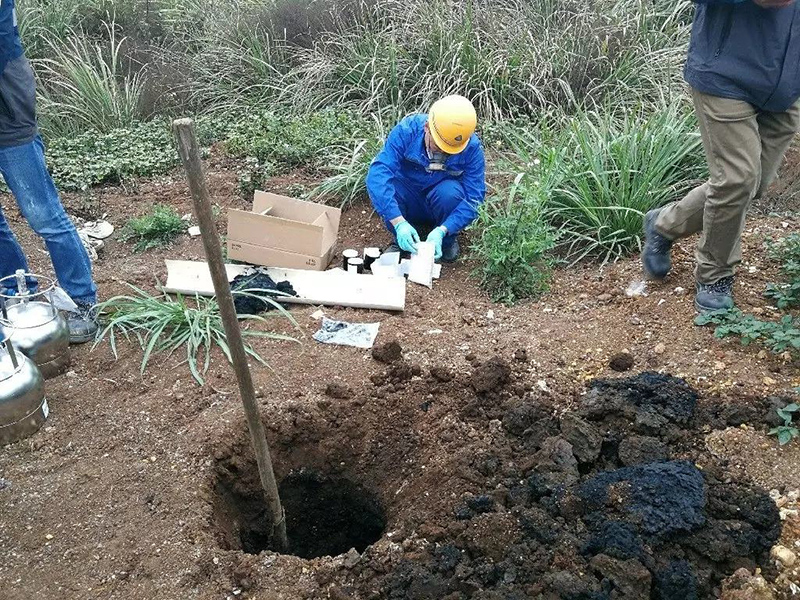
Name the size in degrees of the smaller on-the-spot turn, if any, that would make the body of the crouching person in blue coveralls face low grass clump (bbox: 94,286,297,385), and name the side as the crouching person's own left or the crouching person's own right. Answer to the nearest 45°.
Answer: approximately 45° to the crouching person's own right

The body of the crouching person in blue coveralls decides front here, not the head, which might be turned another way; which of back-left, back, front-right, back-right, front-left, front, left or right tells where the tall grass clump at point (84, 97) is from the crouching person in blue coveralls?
back-right

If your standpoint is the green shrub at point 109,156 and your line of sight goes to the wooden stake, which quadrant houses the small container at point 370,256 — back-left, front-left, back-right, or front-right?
front-left

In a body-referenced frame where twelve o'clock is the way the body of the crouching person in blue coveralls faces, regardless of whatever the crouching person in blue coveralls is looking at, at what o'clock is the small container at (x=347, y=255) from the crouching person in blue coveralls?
The small container is roughly at 2 o'clock from the crouching person in blue coveralls.

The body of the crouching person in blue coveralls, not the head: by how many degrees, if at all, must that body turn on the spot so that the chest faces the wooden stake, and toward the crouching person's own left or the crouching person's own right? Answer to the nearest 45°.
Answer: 0° — they already face it

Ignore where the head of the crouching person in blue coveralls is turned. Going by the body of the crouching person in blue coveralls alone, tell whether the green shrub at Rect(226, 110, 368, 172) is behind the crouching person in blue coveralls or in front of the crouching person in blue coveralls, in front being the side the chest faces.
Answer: behind

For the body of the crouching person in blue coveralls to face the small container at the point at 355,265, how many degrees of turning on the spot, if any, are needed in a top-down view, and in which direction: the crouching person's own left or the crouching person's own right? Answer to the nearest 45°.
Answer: approximately 45° to the crouching person's own right

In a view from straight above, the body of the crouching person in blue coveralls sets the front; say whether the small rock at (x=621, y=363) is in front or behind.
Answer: in front

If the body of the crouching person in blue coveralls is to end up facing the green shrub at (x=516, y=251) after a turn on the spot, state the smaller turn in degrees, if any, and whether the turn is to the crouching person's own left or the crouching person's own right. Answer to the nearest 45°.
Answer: approximately 45° to the crouching person's own left

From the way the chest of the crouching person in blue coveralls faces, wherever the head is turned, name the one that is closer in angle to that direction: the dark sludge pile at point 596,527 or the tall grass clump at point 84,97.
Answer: the dark sludge pile

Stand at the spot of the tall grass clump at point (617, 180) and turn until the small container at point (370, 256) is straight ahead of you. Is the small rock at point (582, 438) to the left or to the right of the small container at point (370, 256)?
left

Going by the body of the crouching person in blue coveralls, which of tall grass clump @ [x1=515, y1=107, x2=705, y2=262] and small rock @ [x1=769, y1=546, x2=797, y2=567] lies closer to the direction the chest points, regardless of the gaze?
the small rock

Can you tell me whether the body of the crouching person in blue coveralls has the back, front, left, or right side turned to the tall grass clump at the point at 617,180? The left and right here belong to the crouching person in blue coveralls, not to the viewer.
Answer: left

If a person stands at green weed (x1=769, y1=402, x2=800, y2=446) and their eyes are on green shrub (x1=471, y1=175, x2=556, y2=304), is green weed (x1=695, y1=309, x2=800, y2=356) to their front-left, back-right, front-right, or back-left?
front-right

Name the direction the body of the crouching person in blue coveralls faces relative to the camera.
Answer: toward the camera

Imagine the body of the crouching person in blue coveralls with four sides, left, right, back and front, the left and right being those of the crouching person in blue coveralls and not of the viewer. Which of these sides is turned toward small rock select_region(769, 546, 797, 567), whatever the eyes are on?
front

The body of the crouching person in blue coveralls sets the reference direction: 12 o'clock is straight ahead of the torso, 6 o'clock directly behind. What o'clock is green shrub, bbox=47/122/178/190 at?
The green shrub is roughly at 4 o'clock from the crouching person in blue coveralls.

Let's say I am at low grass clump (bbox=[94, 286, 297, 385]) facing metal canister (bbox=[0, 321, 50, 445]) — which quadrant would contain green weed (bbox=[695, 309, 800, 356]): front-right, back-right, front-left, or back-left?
back-left

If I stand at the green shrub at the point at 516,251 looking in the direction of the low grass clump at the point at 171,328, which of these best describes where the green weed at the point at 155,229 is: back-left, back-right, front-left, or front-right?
front-right
